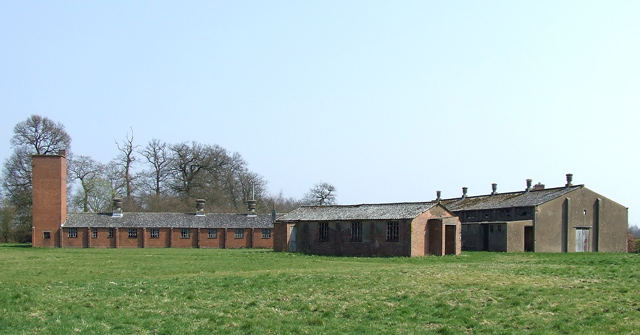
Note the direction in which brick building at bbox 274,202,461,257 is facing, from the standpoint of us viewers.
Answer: facing the viewer and to the right of the viewer
